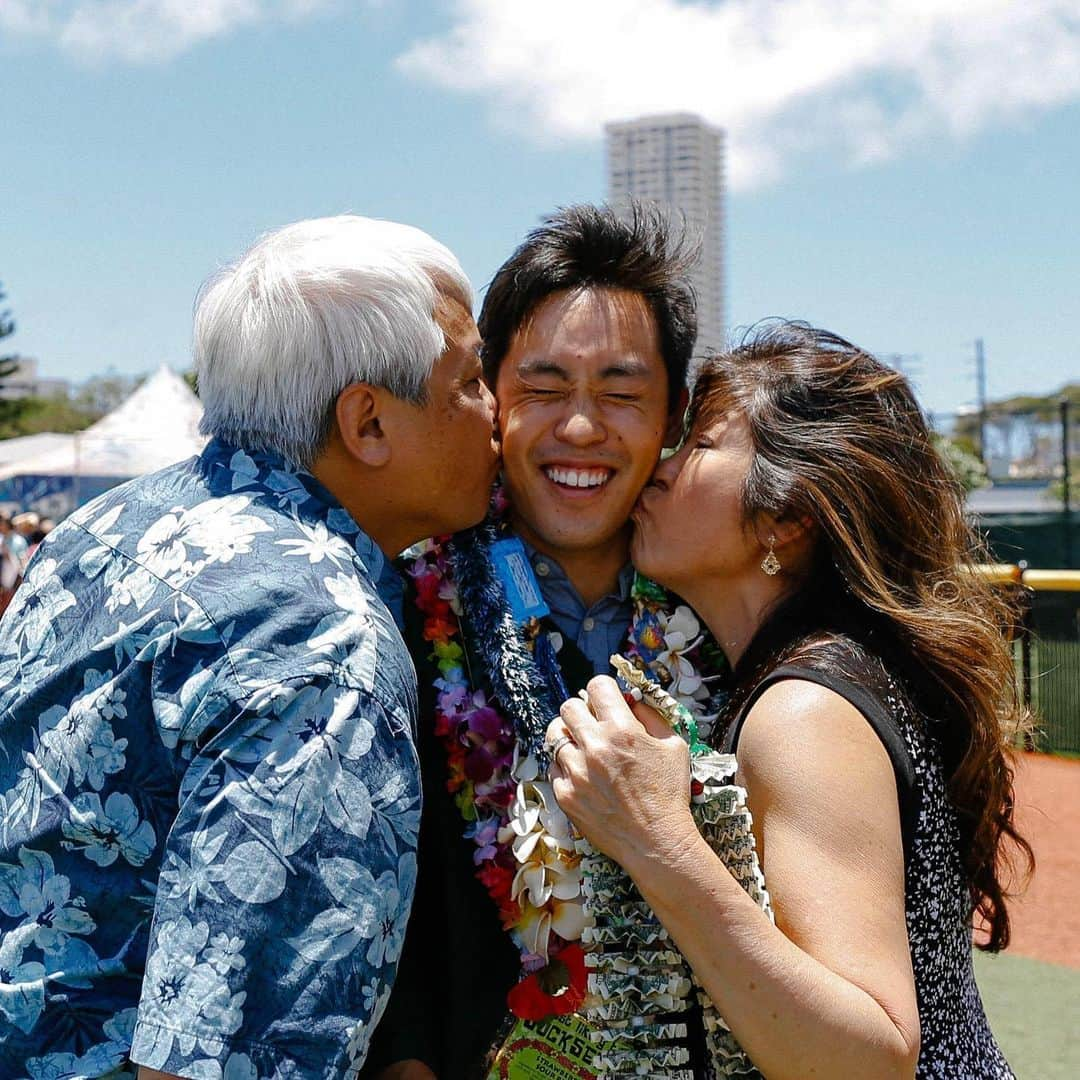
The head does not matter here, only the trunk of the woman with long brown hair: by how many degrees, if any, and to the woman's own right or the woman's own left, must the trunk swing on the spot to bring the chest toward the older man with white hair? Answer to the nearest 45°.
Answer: approximately 45° to the woman's own left

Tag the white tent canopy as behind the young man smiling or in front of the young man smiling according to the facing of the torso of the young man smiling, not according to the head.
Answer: behind

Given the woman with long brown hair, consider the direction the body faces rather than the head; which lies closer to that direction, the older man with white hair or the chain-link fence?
the older man with white hair

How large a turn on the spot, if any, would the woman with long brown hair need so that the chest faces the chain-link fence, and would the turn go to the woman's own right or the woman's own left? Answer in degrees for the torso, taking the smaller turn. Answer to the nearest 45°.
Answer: approximately 90° to the woman's own right

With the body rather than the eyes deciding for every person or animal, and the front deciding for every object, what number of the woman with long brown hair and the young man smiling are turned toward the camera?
1

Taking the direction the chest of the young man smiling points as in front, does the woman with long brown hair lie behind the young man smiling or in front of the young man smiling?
in front

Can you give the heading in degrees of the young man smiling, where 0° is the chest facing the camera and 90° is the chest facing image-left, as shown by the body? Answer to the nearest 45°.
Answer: approximately 0°

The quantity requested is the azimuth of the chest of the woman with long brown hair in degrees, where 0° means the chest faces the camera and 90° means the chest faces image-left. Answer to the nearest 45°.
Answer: approximately 90°

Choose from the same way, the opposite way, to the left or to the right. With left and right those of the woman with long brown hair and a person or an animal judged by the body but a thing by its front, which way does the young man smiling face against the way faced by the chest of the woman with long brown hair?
to the left

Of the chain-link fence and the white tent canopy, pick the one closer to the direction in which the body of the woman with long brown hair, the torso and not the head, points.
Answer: the white tent canopy

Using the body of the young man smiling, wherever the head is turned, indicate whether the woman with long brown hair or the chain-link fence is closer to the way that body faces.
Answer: the woman with long brown hair

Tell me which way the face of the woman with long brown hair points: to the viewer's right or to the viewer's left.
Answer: to the viewer's left
